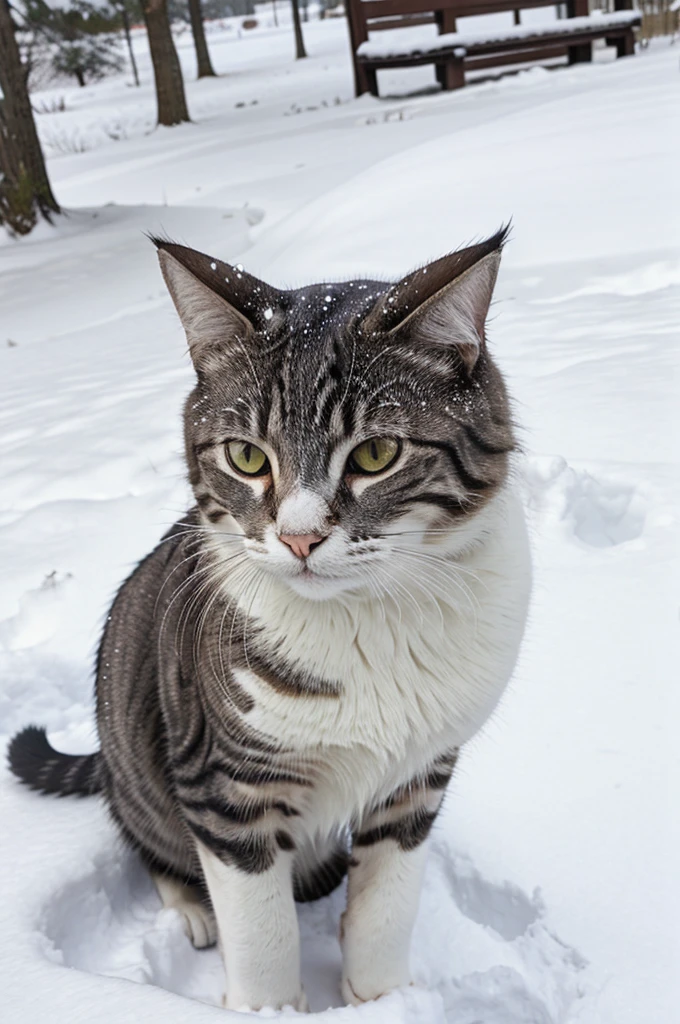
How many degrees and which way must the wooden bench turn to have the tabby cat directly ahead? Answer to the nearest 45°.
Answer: approximately 45° to its right

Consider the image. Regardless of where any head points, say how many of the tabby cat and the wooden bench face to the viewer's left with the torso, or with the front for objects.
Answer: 0

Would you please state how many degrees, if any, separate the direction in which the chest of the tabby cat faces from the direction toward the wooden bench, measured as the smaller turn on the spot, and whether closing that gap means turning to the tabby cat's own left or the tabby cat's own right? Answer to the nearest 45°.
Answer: approximately 135° to the tabby cat's own left

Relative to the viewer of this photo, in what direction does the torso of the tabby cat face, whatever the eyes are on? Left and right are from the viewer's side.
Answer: facing the viewer and to the right of the viewer

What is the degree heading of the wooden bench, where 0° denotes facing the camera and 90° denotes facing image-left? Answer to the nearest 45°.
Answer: approximately 315°
